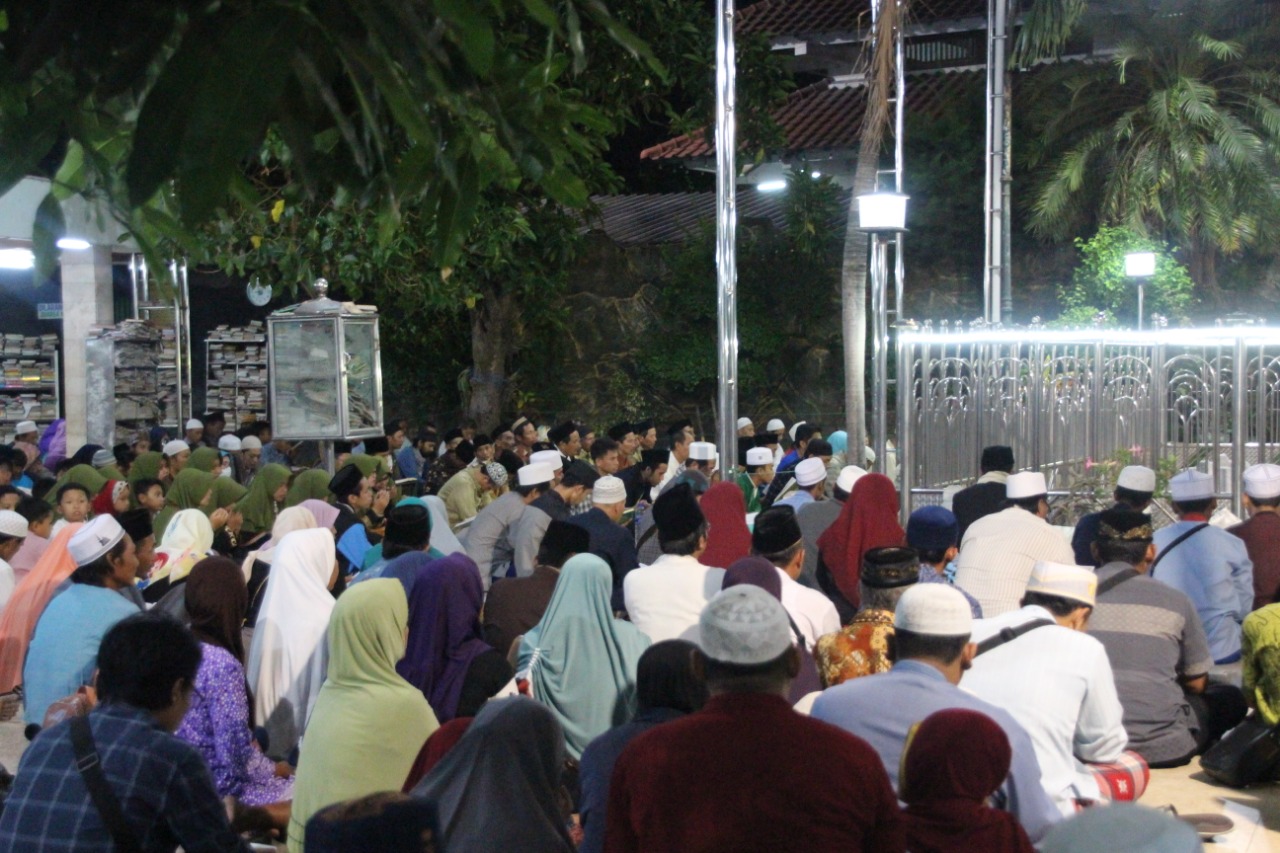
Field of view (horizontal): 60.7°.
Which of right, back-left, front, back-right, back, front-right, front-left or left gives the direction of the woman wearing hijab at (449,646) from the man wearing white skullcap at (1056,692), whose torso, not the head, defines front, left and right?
back-left

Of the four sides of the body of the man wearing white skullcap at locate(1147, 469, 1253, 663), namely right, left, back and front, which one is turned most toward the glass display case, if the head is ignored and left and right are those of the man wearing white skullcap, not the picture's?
left

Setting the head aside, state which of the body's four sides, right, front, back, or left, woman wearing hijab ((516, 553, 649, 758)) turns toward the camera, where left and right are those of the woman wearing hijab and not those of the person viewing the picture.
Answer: back

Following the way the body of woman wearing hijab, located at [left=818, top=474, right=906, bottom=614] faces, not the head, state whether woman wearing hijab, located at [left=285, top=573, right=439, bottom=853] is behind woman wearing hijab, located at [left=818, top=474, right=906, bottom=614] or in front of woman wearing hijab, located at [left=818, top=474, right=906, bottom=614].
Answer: behind

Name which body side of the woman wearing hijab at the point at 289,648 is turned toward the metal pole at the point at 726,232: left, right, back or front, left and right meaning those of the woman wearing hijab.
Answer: front

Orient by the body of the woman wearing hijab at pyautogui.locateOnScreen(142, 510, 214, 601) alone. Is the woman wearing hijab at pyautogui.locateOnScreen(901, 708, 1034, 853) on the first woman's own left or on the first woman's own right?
on the first woman's own right

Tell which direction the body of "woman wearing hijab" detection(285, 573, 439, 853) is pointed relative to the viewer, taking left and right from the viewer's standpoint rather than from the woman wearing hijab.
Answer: facing away from the viewer and to the right of the viewer

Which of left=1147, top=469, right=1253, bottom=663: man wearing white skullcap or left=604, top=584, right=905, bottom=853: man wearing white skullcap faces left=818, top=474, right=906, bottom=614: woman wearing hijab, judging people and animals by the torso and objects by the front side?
left=604, top=584, right=905, bottom=853: man wearing white skullcap

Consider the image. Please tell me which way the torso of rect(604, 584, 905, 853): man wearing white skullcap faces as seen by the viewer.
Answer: away from the camera

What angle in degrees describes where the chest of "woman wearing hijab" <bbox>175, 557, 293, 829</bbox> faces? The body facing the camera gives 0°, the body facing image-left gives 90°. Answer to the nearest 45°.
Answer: approximately 225°

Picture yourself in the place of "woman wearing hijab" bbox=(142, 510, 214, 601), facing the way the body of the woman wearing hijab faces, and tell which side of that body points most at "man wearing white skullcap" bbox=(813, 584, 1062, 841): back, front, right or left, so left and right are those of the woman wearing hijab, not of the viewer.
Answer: right

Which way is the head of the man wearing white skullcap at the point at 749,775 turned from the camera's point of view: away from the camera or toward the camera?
away from the camera
